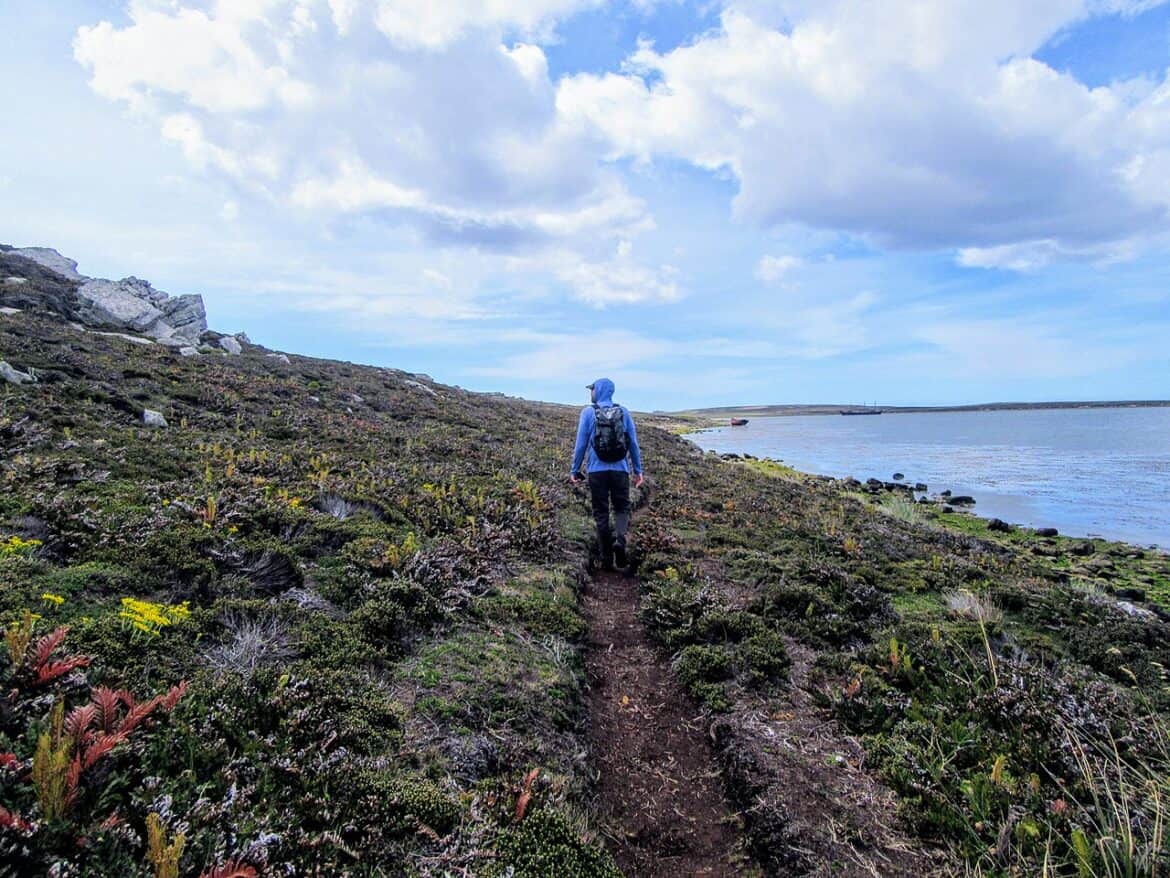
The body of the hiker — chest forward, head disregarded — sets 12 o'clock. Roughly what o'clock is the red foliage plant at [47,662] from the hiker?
The red foliage plant is roughly at 7 o'clock from the hiker.

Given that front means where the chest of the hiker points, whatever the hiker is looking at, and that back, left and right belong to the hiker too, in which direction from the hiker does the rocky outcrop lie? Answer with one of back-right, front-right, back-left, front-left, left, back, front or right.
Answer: front-left

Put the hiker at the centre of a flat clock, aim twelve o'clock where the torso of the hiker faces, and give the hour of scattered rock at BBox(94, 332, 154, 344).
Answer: The scattered rock is roughly at 10 o'clock from the hiker.

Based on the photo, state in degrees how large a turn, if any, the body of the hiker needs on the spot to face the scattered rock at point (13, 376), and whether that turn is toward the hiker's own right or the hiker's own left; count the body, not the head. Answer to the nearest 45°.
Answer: approximately 90° to the hiker's own left

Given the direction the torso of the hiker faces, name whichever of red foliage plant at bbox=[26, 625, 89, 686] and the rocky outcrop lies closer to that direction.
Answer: the rocky outcrop

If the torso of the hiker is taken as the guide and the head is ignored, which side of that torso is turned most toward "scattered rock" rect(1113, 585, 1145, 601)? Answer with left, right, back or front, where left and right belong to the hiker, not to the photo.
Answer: right

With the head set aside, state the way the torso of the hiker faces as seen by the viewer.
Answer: away from the camera

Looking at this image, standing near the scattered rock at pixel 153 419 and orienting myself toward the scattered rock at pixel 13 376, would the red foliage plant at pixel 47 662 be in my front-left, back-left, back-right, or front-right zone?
back-left

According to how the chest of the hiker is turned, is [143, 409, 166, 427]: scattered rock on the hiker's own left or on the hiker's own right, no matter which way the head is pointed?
on the hiker's own left

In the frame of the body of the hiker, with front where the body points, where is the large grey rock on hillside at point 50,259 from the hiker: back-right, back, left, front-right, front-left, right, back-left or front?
front-left

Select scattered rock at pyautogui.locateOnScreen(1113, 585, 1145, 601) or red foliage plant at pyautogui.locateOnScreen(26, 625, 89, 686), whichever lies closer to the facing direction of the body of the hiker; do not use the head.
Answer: the scattered rock

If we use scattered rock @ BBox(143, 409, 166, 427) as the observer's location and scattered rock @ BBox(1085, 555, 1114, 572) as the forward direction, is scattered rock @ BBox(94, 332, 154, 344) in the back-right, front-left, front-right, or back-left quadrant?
back-left

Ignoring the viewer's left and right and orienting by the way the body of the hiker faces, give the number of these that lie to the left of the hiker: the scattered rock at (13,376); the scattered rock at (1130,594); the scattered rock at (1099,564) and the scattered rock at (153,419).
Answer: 2
